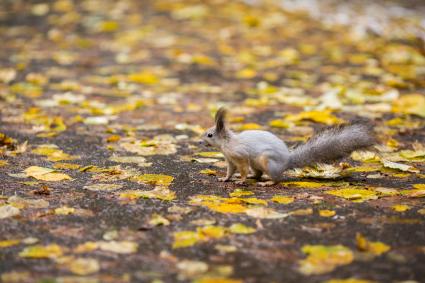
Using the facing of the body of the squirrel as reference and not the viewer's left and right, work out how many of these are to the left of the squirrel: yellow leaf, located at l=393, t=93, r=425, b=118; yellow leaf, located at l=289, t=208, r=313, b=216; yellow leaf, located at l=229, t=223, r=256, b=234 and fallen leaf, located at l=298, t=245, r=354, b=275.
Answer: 3

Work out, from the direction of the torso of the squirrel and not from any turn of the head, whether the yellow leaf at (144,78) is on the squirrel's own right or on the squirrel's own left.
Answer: on the squirrel's own right

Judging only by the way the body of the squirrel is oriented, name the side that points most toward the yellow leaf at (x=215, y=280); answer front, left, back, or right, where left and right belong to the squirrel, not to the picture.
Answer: left

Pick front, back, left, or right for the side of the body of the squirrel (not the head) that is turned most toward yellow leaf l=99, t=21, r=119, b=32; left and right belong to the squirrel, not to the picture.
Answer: right

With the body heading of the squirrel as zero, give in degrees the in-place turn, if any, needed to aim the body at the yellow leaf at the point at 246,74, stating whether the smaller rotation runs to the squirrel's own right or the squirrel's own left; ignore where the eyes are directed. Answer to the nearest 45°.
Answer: approximately 90° to the squirrel's own right

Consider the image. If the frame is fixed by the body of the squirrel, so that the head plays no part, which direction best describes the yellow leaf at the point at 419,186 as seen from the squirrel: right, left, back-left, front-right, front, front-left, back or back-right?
back

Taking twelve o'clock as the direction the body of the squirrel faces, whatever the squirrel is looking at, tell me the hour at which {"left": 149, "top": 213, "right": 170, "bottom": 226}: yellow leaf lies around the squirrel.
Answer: The yellow leaf is roughly at 10 o'clock from the squirrel.

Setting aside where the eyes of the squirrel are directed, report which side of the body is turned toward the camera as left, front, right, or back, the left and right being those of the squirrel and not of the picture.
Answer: left

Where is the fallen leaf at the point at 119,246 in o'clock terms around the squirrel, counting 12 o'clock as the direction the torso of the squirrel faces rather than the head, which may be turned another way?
The fallen leaf is roughly at 10 o'clock from the squirrel.

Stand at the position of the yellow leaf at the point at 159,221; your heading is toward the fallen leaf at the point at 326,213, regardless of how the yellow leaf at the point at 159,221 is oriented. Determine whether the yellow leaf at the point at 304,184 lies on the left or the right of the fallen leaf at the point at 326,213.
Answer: left
